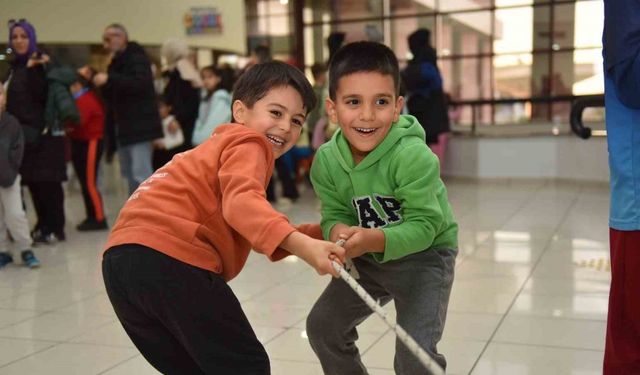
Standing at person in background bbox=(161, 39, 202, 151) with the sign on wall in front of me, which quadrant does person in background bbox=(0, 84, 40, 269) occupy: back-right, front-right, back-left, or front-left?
back-left

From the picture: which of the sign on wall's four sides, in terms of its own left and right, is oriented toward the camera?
front

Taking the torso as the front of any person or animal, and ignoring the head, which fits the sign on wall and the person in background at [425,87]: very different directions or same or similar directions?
very different directions

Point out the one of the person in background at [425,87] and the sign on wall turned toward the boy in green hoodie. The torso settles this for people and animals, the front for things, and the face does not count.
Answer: the sign on wall

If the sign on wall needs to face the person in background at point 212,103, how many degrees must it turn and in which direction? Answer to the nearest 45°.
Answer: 0° — it already faces them

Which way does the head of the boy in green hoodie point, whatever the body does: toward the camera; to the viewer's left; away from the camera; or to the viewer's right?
toward the camera

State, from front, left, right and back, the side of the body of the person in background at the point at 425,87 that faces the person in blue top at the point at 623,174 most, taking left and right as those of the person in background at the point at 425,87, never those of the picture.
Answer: back

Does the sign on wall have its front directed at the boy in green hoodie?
yes

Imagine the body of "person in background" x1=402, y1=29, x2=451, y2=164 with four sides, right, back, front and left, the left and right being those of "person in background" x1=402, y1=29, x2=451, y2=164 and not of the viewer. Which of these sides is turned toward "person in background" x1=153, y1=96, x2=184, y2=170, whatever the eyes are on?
left

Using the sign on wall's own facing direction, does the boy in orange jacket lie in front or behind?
in front

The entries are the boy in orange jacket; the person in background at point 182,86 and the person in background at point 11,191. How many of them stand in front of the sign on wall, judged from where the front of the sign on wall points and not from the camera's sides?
3

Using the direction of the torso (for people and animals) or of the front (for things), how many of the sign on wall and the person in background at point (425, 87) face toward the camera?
1

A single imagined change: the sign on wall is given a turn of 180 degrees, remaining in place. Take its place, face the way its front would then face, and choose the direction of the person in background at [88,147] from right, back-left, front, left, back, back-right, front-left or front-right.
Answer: back

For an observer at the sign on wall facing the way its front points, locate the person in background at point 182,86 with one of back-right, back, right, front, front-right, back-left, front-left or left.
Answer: front

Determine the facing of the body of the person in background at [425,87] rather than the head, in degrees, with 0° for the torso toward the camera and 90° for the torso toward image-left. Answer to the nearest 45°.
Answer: approximately 180°

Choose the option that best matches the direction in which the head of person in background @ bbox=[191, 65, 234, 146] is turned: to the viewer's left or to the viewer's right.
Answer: to the viewer's left

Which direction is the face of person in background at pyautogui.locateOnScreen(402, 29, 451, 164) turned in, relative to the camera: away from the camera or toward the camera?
away from the camera
